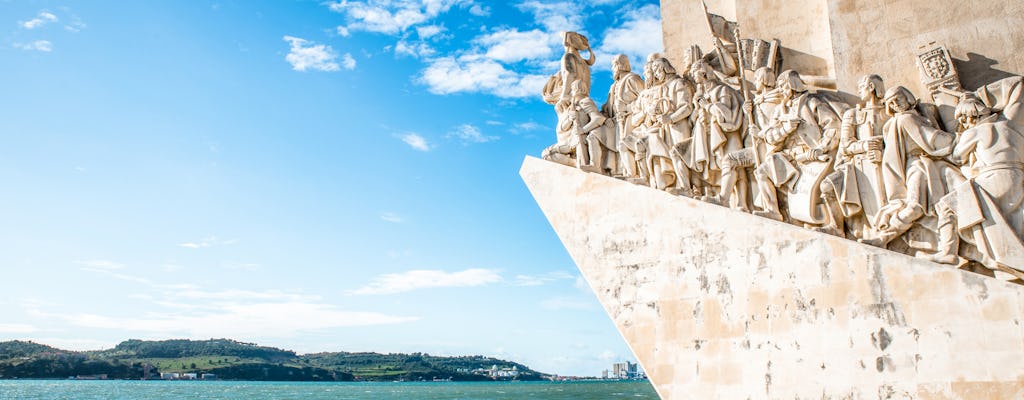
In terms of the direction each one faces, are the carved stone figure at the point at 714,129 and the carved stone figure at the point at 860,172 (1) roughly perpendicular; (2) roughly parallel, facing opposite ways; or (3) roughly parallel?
roughly parallel

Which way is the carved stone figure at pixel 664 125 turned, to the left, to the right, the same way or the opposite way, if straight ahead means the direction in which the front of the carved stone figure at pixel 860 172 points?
the same way

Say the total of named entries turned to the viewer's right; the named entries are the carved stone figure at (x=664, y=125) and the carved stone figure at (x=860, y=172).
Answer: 0

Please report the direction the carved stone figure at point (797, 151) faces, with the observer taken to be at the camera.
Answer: facing the viewer and to the left of the viewer

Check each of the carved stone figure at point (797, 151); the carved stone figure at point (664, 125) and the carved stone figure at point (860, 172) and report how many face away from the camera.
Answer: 0

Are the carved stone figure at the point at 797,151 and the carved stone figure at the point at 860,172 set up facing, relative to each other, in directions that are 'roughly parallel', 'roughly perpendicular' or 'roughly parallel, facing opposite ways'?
roughly parallel

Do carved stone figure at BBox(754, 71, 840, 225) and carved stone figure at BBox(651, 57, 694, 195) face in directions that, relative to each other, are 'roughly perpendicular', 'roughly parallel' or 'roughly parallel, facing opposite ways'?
roughly parallel

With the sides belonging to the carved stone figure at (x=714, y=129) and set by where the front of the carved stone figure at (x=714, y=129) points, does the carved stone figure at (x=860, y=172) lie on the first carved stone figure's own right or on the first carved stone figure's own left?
on the first carved stone figure's own left

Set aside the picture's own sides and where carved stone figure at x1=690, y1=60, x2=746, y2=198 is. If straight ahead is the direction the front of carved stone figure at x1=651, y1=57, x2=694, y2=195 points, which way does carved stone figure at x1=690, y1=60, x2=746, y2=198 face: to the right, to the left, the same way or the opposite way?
the same way

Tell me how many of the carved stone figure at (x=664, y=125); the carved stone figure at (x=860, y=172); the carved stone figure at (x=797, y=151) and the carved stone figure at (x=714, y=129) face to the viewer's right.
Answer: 0

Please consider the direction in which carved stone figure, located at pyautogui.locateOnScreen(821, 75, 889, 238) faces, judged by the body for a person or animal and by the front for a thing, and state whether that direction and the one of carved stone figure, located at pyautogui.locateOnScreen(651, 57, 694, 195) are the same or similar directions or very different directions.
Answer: same or similar directions
